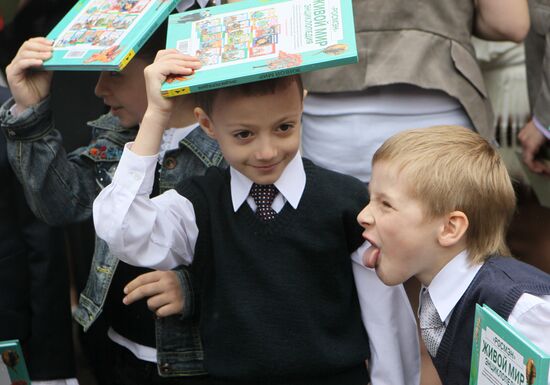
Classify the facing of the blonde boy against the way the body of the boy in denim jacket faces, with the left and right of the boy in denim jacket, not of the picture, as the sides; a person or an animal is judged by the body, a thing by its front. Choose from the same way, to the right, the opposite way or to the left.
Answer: to the right

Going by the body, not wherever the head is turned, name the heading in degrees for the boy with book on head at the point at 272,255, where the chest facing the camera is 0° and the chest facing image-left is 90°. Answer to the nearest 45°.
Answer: approximately 0°

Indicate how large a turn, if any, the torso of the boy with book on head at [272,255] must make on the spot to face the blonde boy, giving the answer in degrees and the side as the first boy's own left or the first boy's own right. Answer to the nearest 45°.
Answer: approximately 90° to the first boy's own left

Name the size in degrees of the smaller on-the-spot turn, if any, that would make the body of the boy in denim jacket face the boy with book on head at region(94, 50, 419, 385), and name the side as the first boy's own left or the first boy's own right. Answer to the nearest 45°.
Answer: approximately 90° to the first boy's own left

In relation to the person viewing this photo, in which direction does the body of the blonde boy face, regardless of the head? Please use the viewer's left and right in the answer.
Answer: facing to the left of the viewer

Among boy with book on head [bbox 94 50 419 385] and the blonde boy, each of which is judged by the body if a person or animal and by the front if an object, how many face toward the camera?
1

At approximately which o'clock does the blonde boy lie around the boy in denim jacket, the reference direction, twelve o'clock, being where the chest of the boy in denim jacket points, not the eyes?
The blonde boy is roughly at 9 o'clock from the boy in denim jacket.

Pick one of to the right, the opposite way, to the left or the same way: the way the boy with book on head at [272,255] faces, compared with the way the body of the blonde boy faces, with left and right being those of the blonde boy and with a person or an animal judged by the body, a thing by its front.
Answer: to the left
